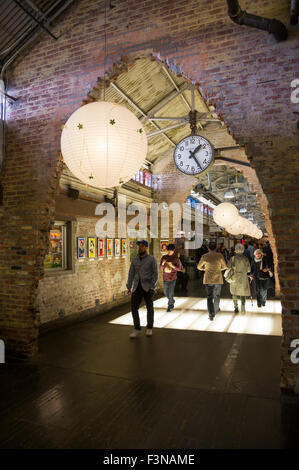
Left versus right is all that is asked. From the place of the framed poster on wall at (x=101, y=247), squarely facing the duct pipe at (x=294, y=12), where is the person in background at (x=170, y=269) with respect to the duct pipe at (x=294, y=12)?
left

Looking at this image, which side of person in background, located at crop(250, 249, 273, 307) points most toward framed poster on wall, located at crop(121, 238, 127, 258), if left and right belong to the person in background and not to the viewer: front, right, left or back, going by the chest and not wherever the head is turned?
right

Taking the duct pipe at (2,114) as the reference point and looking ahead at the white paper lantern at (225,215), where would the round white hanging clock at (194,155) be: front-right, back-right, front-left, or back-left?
front-right

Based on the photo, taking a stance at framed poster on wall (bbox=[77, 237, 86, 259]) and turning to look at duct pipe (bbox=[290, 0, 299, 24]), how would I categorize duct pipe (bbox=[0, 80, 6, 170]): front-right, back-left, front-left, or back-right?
front-right

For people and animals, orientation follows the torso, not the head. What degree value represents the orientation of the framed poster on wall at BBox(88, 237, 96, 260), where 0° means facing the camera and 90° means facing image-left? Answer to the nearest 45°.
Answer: approximately 315°

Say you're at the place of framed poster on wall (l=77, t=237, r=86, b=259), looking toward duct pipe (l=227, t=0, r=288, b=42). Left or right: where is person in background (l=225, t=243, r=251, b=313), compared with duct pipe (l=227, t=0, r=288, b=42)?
left

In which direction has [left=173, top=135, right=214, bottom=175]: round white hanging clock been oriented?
toward the camera

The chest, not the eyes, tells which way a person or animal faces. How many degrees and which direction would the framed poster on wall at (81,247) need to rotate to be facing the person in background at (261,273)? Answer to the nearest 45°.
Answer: approximately 45° to its left

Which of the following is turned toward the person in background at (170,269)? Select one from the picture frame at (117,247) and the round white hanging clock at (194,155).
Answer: the picture frame

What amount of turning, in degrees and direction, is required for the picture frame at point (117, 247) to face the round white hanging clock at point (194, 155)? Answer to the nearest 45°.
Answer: approximately 45° to its right

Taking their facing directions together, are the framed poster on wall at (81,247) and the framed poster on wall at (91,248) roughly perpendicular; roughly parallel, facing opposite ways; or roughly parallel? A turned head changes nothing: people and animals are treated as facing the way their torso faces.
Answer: roughly parallel

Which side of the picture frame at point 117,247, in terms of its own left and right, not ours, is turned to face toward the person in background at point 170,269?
front

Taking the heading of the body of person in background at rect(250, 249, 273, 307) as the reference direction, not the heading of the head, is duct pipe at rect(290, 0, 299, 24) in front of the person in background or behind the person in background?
in front

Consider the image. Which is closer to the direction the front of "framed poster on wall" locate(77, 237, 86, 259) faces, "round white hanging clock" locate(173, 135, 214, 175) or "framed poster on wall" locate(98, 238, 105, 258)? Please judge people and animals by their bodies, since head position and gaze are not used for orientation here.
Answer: the round white hanging clock

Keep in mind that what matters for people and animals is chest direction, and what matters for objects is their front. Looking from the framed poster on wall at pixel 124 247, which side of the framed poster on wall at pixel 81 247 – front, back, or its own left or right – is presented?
left

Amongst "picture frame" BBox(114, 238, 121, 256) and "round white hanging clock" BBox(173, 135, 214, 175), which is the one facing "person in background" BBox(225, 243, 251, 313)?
the picture frame

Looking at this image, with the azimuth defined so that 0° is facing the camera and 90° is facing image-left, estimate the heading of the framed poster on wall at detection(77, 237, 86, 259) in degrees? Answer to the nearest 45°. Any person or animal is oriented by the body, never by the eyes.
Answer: approximately 315°

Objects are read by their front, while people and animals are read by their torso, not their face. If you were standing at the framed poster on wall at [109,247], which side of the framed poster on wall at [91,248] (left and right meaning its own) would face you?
left

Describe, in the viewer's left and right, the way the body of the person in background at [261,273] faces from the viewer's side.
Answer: facing the viewer
